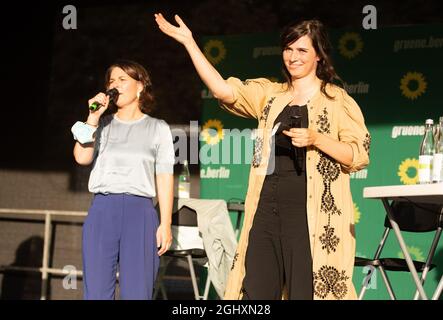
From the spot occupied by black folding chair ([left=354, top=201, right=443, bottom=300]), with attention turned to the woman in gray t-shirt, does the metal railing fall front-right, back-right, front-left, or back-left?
front-right

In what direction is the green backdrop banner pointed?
toward the camera

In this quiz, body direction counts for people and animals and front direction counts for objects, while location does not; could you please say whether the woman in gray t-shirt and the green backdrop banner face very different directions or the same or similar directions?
same or similar directions

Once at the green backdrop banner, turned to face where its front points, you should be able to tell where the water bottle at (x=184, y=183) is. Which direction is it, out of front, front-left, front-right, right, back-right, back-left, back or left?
right

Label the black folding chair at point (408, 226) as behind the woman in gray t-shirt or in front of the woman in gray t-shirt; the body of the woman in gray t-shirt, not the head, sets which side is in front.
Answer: behind

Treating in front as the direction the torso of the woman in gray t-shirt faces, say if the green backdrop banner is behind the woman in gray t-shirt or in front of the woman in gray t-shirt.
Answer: behind

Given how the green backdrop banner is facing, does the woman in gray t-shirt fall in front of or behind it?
in front

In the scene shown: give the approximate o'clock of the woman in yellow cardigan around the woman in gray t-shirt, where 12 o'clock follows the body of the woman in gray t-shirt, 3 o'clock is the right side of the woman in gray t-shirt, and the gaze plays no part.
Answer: The woman in yellow cardigan is roughly at 9 o'clock from the woman in gray t-shirt.

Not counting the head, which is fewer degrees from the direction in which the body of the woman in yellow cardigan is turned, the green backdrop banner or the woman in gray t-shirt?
the woman in gray t-shirt

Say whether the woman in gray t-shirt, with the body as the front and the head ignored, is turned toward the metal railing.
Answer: no

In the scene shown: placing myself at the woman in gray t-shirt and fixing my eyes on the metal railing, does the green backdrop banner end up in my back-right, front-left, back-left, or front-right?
front-right

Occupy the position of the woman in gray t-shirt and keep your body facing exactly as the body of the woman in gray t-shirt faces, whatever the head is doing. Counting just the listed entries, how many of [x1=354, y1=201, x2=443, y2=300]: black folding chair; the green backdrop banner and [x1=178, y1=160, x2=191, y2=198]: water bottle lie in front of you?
0

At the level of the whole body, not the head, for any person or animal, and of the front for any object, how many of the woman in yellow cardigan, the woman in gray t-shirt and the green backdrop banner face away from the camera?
0

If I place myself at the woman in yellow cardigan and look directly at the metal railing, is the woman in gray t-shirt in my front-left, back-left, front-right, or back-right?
front-left

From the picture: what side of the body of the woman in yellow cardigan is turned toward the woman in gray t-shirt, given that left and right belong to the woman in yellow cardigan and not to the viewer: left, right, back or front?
right
